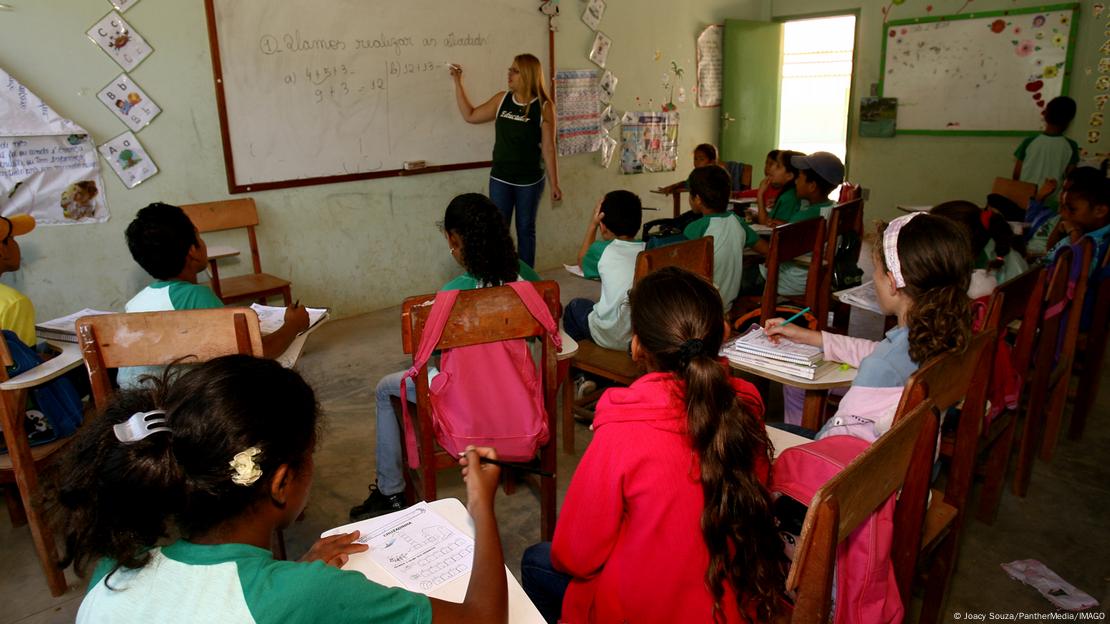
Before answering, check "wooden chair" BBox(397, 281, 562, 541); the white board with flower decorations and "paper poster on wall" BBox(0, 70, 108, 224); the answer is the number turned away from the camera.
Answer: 1

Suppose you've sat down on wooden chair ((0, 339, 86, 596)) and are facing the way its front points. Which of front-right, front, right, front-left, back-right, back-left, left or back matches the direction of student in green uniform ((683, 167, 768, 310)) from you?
front-right

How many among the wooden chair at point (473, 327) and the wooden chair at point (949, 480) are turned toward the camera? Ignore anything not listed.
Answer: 0

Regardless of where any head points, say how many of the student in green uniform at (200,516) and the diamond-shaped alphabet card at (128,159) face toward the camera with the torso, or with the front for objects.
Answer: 1

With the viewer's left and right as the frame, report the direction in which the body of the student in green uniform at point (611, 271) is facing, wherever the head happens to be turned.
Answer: facing away from the viewer and to the left of the viewer

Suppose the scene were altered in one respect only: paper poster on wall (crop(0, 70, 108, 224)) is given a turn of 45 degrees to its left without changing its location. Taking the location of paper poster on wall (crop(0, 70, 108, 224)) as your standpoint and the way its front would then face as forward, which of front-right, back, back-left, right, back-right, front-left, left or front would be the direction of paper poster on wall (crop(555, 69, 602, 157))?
front-left

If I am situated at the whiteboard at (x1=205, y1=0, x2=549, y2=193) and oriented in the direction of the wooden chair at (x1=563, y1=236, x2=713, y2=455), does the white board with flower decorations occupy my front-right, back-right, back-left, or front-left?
front-left

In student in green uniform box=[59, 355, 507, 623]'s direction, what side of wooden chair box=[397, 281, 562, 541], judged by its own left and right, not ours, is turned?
back

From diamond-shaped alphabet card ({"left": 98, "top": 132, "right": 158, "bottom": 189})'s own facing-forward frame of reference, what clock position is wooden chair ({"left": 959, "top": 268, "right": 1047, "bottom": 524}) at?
The wooden chair is roughly at 11 o'clock from the diamond-shaped alphabet card.

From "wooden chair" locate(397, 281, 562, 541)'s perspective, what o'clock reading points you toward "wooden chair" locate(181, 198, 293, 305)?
"wooden chair" locate(181, 198, 293, 305) is roughly at 11 o'clock from "wooden chair" locate(397, 281, 562, 541).

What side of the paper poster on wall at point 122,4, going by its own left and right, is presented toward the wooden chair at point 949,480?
front

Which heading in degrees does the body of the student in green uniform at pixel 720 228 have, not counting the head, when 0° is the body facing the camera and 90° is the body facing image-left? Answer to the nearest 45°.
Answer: approximately 135°

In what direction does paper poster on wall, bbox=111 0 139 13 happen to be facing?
toward the camera

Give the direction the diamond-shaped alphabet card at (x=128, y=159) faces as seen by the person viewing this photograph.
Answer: facing the viewer

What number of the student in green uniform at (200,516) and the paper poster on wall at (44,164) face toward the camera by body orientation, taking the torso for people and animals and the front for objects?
1

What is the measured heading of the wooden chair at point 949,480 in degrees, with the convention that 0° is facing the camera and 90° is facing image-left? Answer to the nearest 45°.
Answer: approximately 135°

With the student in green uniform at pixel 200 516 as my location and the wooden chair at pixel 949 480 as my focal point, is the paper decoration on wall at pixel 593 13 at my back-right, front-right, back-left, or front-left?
front-left

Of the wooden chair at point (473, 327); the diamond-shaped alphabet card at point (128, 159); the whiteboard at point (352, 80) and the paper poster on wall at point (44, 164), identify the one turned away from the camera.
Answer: the wooden chair

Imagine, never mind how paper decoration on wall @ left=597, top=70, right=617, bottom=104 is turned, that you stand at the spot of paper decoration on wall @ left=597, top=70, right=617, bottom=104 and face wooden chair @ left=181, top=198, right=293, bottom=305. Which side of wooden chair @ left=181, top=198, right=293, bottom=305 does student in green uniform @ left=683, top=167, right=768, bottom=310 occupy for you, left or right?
left

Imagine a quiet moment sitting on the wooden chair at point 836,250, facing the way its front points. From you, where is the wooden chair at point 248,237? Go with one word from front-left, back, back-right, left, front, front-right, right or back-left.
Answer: front-left
